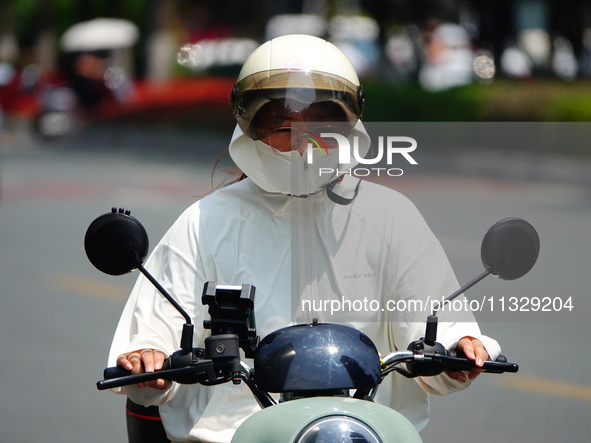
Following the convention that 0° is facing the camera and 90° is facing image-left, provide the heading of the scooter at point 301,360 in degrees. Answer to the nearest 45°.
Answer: approximately 0°
